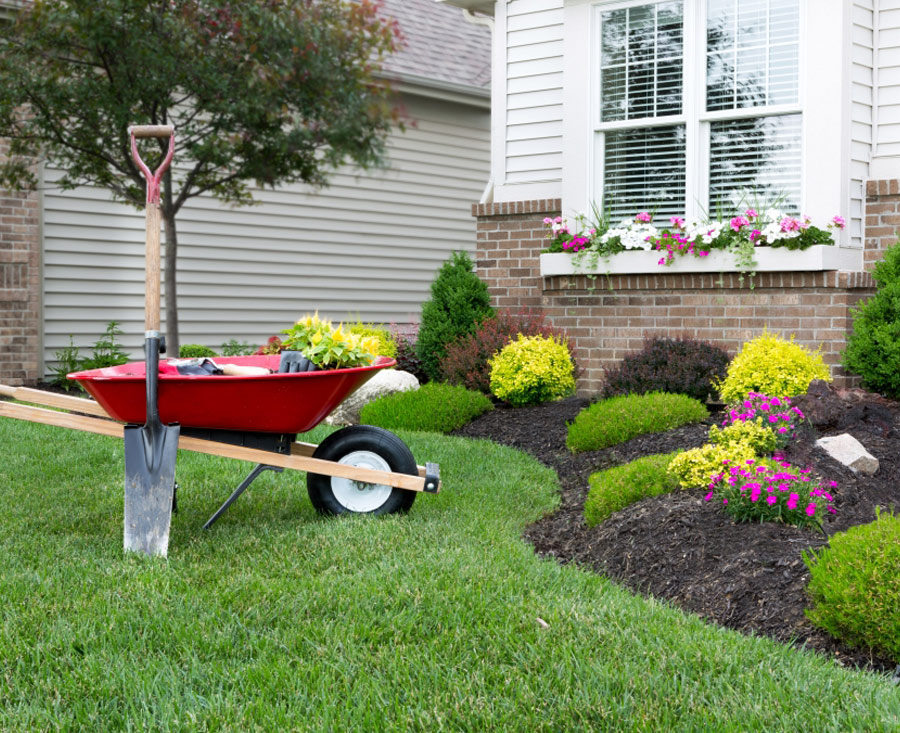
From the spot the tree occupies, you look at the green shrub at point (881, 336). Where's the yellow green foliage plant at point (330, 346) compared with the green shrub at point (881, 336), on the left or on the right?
right

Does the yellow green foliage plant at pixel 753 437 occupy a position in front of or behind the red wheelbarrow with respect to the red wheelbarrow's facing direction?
in front

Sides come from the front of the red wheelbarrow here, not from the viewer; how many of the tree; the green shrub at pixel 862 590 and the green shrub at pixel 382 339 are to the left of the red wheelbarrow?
2

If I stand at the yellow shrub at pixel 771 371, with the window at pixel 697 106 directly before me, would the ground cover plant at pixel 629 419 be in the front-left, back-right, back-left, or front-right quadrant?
back-left

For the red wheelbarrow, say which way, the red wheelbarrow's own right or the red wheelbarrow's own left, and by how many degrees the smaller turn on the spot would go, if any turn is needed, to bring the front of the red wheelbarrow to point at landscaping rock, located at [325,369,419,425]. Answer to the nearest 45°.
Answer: approximately 90° to the red wheelbarrow's own left

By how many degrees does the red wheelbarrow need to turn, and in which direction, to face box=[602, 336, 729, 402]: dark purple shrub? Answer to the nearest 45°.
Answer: approximately 45° to its left

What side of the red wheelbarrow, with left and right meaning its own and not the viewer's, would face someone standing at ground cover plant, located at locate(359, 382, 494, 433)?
left

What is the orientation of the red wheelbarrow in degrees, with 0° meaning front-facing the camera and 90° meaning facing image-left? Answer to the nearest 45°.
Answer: approximately 270°
